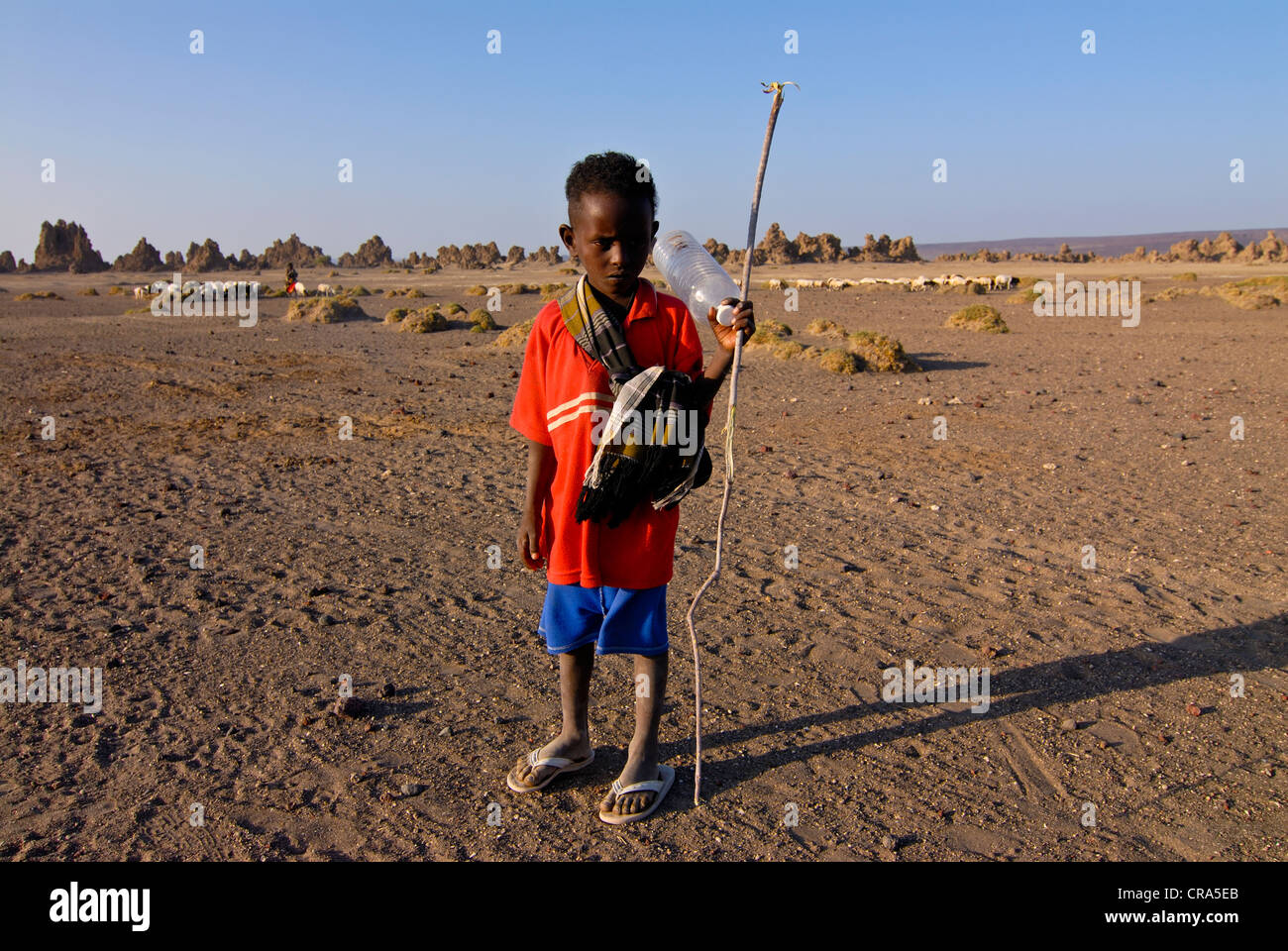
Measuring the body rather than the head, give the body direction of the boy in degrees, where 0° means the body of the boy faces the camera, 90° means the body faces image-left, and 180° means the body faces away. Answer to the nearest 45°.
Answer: approximately 0°

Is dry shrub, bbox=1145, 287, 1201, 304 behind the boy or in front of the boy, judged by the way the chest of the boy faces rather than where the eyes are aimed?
behind

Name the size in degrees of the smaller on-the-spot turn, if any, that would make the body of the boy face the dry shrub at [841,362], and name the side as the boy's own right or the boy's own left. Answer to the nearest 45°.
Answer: approximately 180°

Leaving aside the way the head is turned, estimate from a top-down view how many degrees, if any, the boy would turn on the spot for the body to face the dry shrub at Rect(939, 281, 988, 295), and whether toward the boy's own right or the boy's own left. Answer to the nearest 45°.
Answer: approximately 180°

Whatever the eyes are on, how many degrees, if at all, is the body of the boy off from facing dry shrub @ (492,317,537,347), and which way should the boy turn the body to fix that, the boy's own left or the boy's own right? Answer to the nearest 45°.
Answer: approximately 180°

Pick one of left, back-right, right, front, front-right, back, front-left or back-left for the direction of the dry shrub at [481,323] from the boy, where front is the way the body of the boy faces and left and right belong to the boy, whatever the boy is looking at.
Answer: back

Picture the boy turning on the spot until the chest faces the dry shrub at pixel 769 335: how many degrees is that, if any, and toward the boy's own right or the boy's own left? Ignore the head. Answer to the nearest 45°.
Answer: approximately 180°

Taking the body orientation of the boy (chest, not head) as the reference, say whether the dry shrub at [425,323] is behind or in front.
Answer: behind
